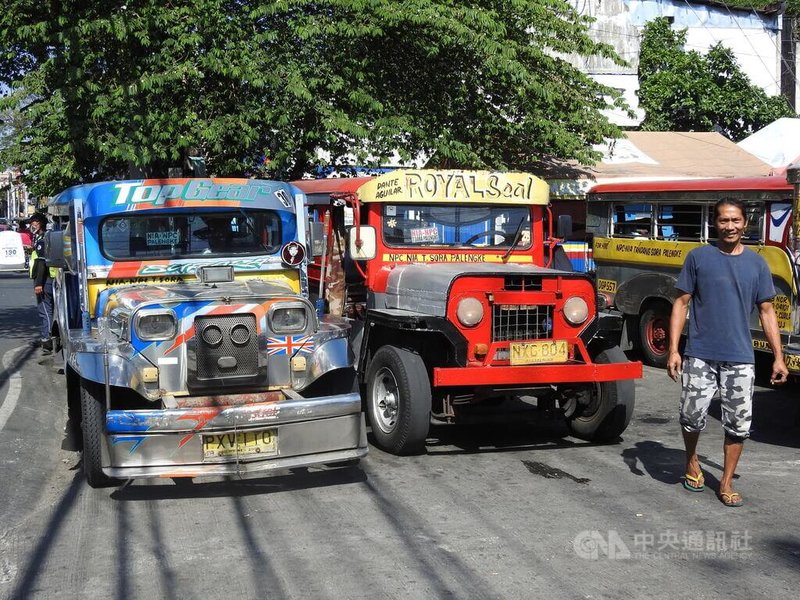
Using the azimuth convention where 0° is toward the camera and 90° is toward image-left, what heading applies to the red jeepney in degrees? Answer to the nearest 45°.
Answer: approximately 315°

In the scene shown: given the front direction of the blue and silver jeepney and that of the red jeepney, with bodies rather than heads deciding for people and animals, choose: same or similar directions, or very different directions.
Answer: same or similar directions

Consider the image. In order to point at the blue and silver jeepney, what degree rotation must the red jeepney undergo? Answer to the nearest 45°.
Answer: approximately 90° to its right

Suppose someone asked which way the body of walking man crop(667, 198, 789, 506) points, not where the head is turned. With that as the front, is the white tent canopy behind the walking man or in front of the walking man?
behind

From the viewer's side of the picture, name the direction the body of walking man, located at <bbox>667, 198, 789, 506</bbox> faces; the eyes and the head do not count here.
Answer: toward the camera

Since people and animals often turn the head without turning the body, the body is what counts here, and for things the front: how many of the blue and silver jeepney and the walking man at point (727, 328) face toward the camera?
2

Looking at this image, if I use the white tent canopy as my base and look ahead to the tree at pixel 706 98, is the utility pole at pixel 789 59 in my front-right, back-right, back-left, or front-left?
front-right

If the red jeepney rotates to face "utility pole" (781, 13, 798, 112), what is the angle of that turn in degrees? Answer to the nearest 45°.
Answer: approximately 90° to its left

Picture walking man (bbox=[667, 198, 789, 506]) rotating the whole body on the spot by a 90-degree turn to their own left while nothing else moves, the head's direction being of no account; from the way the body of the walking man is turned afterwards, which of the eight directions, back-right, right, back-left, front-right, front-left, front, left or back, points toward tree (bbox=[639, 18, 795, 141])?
left

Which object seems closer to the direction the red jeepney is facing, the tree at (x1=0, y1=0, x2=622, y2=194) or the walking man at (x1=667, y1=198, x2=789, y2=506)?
the walking man

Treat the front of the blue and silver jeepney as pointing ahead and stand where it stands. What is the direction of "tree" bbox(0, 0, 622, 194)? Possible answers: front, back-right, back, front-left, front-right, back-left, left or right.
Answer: back

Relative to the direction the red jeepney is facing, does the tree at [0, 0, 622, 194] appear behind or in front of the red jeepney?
behind

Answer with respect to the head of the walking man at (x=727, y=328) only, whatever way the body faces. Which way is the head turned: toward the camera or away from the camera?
toward the camera

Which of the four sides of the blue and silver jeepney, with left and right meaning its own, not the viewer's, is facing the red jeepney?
left
